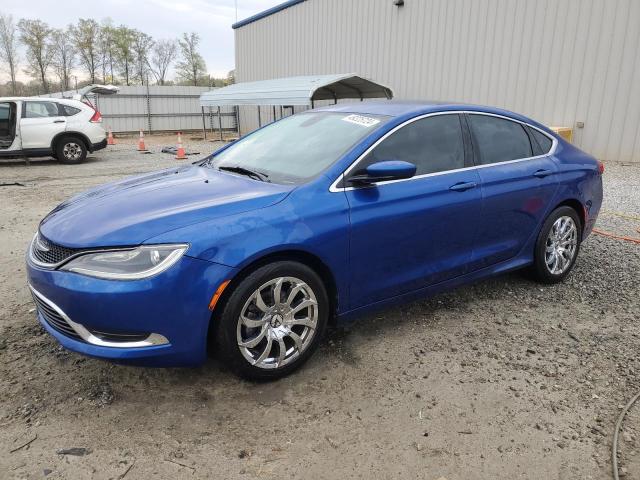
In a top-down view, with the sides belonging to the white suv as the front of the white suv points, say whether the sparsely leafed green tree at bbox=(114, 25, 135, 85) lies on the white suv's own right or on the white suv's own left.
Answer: on the white suv's own right

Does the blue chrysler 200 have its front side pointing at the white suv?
no

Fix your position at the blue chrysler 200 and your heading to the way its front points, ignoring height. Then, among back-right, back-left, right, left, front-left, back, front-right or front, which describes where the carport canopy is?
back-right

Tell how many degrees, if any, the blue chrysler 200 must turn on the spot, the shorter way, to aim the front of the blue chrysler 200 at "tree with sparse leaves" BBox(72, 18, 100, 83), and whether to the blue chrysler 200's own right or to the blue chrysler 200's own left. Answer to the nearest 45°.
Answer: approximately 90° to the blue chrysler 200's own right

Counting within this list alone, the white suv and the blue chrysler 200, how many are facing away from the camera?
0

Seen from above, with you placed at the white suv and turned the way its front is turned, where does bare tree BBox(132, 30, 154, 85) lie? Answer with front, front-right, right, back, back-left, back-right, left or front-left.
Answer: right

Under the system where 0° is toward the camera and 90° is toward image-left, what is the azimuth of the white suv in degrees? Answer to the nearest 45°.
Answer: approximately 90°

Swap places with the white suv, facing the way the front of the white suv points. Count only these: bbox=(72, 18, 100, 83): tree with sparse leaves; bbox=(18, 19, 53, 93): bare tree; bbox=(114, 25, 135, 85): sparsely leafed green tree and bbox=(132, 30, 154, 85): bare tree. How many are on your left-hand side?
0

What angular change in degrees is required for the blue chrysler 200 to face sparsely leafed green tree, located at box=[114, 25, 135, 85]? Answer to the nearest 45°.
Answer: approximately 135° to its right
